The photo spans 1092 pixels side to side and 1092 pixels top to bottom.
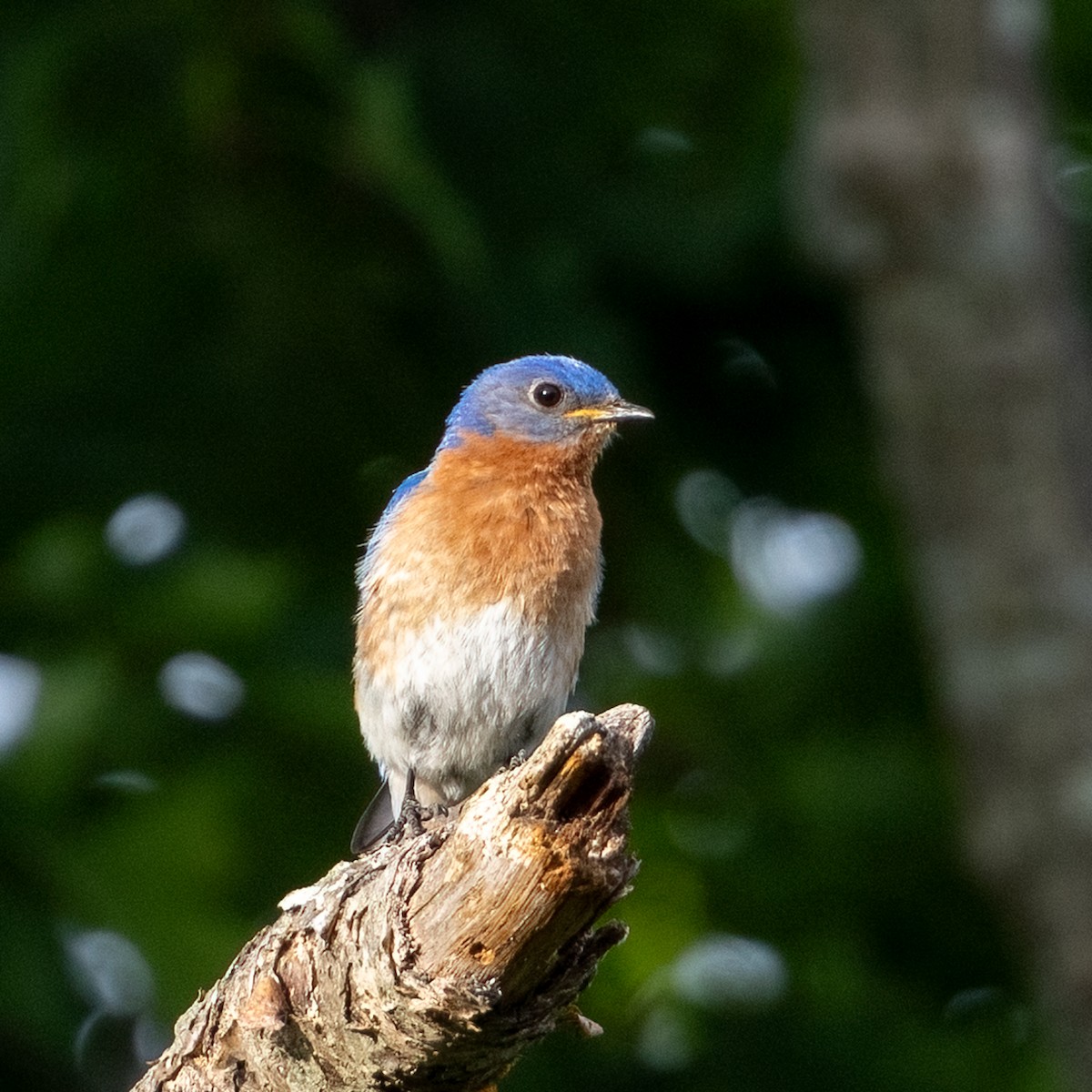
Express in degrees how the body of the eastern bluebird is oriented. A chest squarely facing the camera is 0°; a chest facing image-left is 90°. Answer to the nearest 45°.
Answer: approximately 315°
